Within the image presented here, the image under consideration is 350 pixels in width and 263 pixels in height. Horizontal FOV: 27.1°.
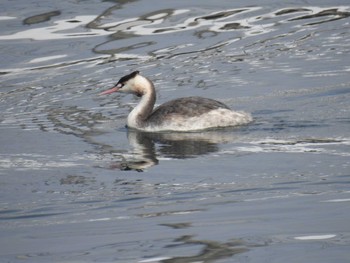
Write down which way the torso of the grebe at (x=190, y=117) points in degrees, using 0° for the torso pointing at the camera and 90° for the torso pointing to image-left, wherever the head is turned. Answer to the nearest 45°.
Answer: approximately 90°
